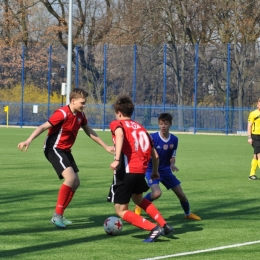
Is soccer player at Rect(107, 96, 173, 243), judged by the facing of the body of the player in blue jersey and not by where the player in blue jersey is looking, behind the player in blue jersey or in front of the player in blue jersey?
in front

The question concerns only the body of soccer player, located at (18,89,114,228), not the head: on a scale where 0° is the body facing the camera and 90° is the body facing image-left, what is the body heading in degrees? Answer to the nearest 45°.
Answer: approximately 315°

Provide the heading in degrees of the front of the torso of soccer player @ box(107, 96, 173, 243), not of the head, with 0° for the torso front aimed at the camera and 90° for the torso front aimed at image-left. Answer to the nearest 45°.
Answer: approximately 135°

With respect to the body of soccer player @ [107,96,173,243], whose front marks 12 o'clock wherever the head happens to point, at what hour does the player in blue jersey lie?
The player in blue jersey is roughly at 2 o'clock from the soccer player.

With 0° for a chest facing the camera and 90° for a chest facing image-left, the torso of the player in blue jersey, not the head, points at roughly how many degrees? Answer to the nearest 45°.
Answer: approximately 0°

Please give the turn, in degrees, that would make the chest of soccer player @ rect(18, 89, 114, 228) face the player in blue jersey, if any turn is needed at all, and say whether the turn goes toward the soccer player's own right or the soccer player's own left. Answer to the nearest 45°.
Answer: approximately 45° to the soccer player's own left

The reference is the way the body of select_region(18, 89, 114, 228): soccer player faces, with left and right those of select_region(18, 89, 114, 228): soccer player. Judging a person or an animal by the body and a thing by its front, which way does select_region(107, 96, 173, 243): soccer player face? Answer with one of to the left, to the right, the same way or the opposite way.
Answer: the opposite way

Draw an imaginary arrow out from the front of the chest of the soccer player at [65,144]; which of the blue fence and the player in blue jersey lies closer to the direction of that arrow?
the player in blue jersey

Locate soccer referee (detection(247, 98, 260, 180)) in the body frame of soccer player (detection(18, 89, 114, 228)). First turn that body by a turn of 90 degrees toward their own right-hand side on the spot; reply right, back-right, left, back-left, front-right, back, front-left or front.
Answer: back

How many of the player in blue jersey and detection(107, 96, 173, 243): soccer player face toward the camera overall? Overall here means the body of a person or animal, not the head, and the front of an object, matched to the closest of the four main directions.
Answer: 1
